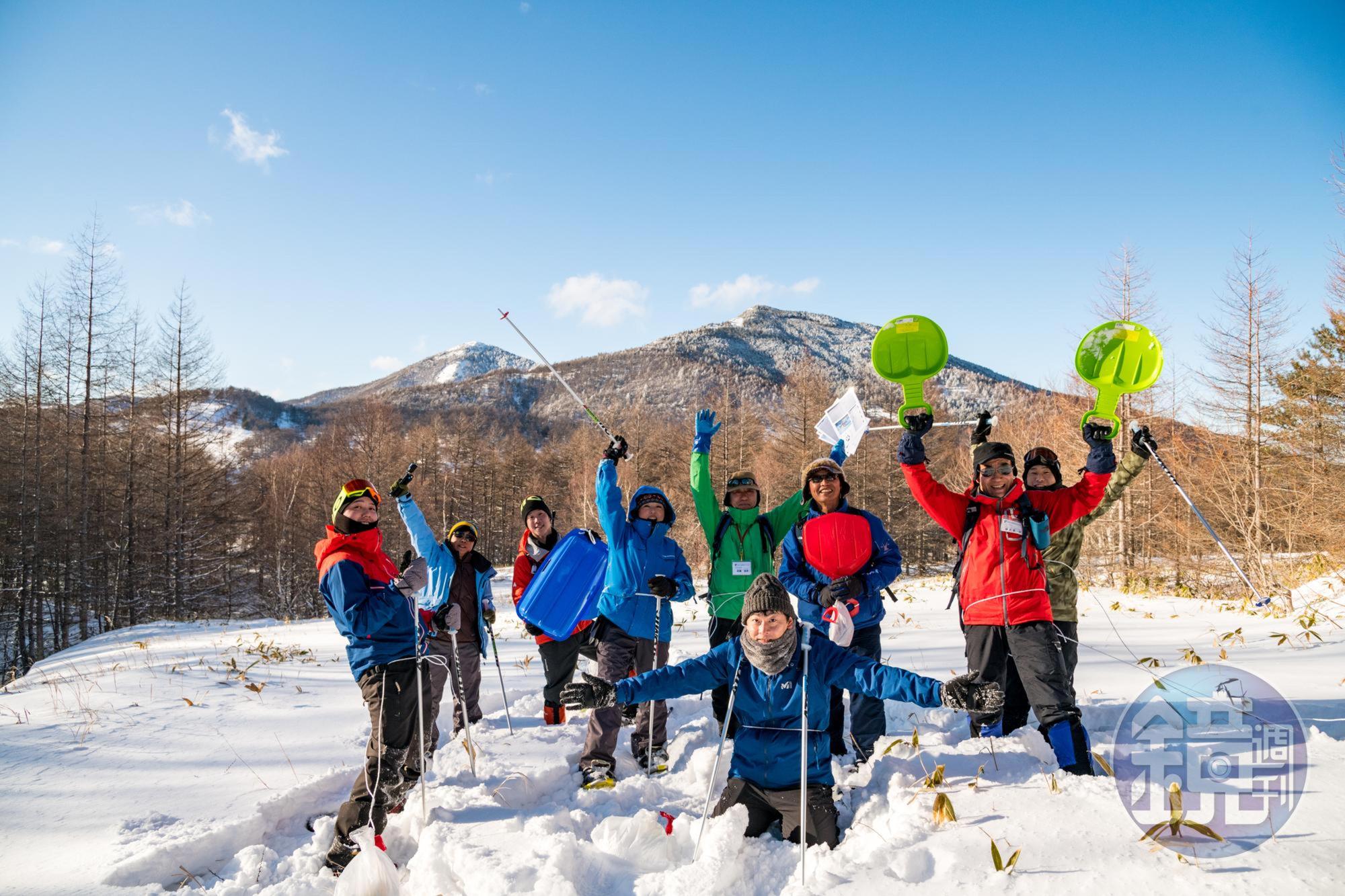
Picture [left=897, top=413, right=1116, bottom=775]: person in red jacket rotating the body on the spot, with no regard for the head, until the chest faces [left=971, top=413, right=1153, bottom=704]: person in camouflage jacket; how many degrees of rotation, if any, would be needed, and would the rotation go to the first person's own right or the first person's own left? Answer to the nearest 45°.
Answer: approximately 180°

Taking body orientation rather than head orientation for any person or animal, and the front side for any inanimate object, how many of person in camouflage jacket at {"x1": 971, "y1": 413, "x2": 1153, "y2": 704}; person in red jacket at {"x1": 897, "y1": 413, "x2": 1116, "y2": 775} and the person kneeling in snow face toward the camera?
3

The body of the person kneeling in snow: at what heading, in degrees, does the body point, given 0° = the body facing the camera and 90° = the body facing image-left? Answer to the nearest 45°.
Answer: approximately 0°

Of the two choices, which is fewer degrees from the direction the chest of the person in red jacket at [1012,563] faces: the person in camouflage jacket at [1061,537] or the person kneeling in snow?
the person kneeling in snow

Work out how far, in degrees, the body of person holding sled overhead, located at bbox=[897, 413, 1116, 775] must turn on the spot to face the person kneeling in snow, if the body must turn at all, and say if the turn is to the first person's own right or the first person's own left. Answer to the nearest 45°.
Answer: approximately 45° to the first person's own right

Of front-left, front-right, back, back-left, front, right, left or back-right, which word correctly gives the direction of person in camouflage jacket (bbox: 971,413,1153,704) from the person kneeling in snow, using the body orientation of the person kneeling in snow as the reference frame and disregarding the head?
back-left

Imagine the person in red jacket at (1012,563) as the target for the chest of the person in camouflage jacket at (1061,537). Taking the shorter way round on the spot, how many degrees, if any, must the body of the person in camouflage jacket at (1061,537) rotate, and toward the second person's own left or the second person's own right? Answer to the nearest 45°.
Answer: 0° — they already face them

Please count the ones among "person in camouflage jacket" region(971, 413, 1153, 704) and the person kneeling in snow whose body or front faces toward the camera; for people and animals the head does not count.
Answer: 2
